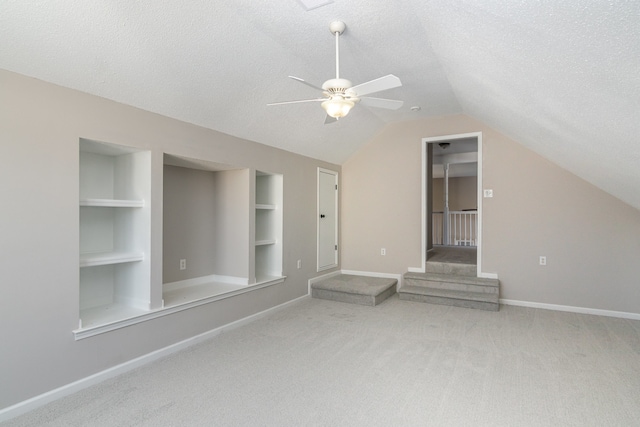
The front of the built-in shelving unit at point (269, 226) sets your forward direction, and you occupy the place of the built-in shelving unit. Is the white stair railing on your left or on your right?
on your left

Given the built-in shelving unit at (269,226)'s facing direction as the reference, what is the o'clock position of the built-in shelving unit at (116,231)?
the built-in shelving unit at (116,231) is roughly at 3 o'clock from the built-in shelving unit at (269,226).

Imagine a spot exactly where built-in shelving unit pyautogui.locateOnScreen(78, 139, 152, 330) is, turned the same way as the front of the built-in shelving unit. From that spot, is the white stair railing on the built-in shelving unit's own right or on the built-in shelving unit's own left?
on the built-in shelving unit's own left

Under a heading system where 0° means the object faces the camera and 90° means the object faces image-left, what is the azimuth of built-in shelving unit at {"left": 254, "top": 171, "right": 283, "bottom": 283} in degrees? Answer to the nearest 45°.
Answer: approximately 315°

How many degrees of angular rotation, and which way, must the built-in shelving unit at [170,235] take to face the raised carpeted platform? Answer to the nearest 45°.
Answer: approximately 45° to its left

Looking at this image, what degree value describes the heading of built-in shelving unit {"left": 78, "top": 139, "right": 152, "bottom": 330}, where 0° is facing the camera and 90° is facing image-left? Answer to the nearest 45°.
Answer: approximately 315°

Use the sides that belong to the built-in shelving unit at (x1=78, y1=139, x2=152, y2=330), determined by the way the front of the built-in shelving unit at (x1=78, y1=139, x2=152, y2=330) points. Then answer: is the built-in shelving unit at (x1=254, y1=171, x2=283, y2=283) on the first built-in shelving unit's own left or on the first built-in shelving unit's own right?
on the first built-in shelving unit's own left
